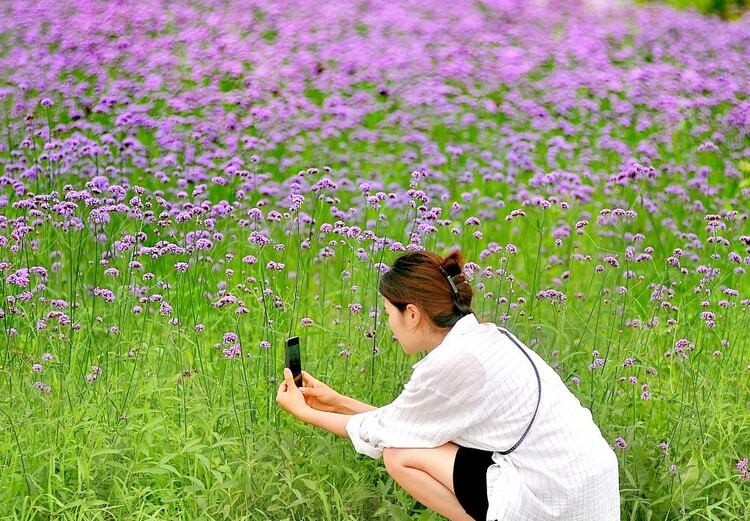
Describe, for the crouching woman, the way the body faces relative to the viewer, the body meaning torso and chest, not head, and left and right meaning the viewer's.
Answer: facing away from the viewer and to the left of the viewer
